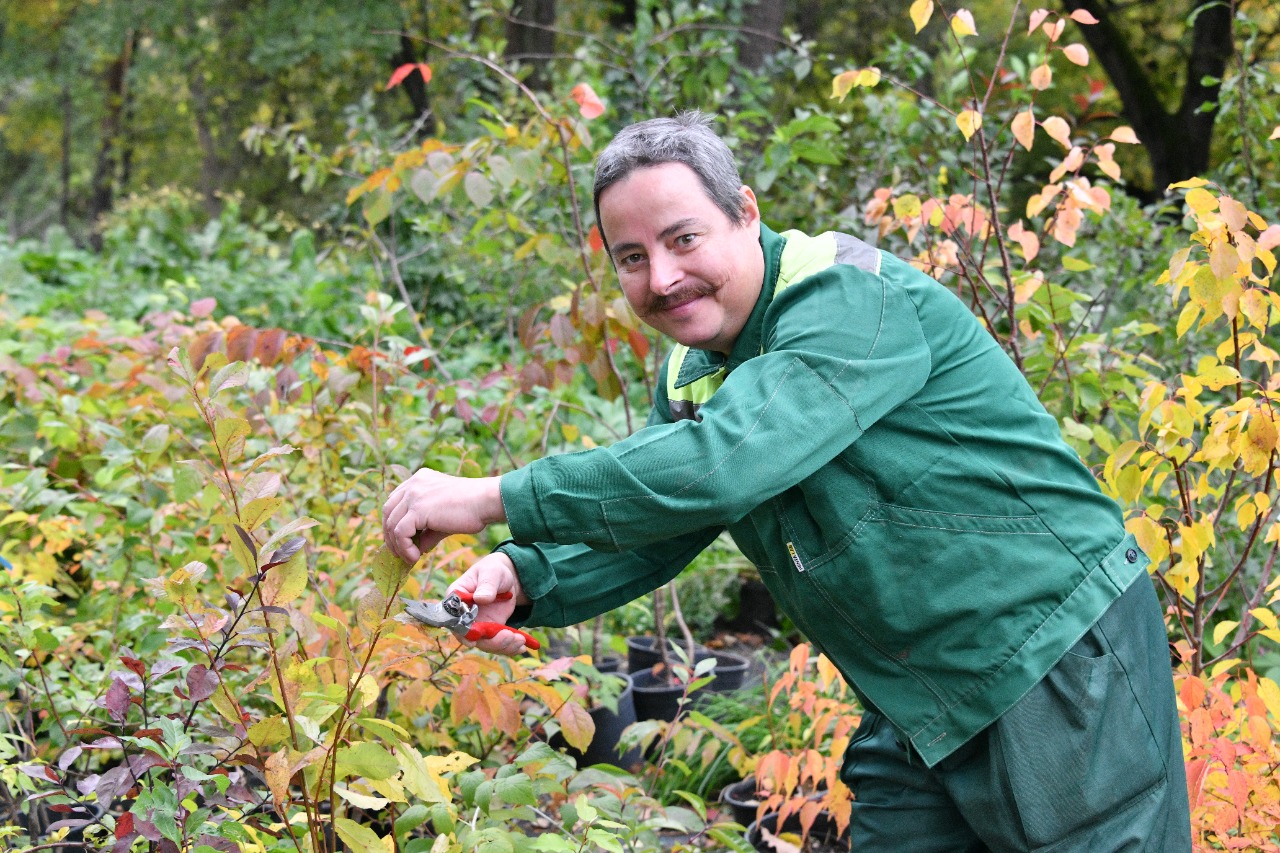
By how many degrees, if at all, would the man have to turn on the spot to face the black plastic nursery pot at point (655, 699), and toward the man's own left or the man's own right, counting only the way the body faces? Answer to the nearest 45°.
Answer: approximately 135° to the man's own right

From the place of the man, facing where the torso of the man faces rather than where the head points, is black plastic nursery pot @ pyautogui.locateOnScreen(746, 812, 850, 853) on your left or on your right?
on your right

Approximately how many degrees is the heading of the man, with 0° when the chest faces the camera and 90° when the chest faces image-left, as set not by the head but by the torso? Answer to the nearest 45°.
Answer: approximately 45°
